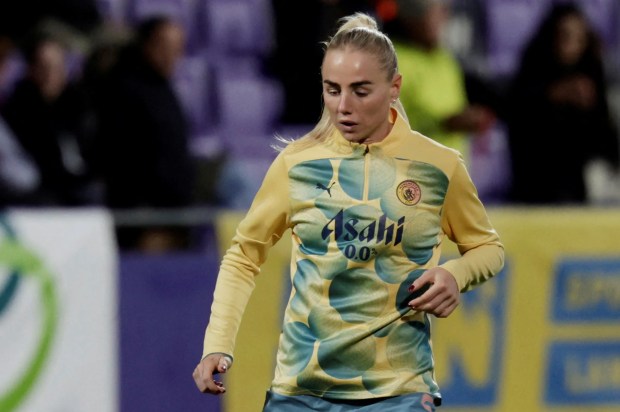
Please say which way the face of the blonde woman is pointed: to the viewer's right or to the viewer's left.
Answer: to the viewer's left

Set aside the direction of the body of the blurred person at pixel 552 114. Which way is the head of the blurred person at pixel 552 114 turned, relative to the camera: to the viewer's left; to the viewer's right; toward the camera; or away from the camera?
toward the camera

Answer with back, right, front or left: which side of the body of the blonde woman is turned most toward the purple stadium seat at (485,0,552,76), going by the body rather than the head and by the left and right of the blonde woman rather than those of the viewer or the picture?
back

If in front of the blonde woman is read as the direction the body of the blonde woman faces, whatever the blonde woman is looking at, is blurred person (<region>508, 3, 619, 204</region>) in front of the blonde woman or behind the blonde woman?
behind

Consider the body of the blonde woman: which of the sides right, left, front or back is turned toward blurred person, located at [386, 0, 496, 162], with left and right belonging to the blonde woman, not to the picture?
back

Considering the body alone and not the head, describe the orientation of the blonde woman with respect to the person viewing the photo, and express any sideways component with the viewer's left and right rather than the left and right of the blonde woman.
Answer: facing the viewer

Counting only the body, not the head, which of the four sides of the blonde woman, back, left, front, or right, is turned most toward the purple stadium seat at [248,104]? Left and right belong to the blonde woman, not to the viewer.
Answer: back

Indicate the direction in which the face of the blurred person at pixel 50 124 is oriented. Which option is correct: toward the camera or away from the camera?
toward the camera
